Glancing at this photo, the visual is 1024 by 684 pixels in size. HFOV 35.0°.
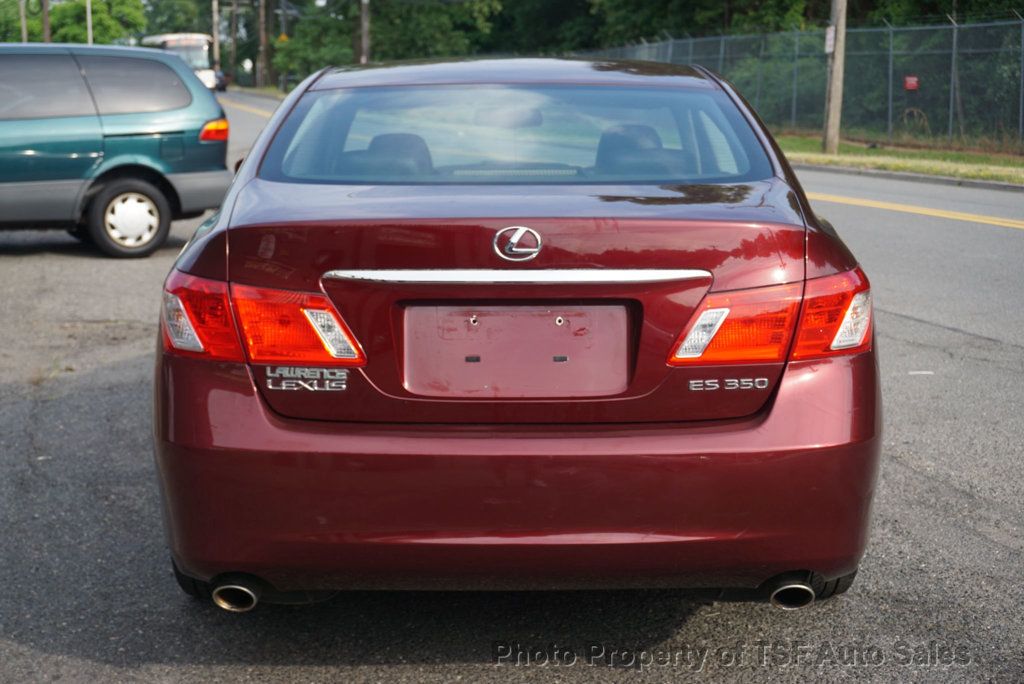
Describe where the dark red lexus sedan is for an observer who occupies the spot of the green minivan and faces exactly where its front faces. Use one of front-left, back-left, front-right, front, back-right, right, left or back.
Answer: left

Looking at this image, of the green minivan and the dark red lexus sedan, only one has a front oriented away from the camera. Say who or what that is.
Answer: the dark red lexus sedan

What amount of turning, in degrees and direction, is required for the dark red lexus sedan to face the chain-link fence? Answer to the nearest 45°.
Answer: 0° — it already faces it

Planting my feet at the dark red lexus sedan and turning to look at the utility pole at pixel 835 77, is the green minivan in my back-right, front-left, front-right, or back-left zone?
front-left

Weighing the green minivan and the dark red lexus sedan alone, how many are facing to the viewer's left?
1

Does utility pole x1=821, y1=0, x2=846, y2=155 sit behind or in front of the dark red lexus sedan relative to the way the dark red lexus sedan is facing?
in front

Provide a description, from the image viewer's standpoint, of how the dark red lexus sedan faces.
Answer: facing away from the viewer

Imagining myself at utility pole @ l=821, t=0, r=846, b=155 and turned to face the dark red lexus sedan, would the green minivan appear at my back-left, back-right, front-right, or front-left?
front-right

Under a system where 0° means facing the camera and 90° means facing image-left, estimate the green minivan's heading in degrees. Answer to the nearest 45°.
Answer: approximately 90°

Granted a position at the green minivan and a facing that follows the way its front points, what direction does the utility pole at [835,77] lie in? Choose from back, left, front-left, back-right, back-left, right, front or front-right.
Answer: back-right

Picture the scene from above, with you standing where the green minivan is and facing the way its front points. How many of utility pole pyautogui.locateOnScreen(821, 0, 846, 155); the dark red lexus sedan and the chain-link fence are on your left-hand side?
1

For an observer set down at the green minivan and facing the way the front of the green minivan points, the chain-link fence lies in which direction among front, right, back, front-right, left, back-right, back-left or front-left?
back-right

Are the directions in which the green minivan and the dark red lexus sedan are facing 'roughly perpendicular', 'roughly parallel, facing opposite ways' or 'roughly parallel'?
roughly perpendicular
